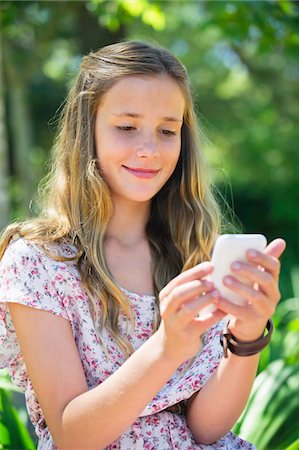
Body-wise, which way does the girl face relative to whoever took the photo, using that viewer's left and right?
facing the viewer and to the right of the viewer

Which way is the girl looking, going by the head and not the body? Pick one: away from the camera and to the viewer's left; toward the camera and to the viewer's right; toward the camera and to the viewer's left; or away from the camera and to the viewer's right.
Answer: toward the camera and to the viewer's right
